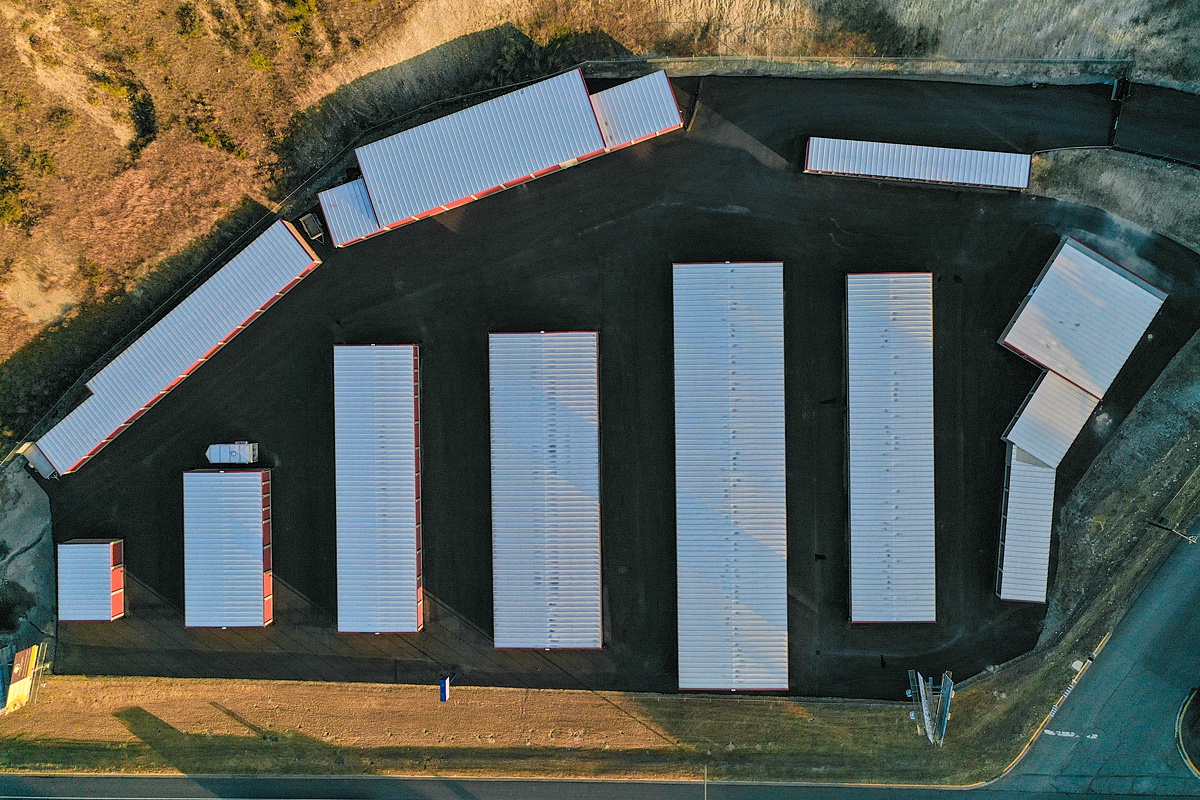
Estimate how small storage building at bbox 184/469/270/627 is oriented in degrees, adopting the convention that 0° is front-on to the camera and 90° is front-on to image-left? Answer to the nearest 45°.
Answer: approximately 270°

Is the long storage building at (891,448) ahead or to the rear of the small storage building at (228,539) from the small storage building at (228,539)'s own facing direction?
ahead

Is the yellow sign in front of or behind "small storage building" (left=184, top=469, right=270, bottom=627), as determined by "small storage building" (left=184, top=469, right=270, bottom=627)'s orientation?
behind
